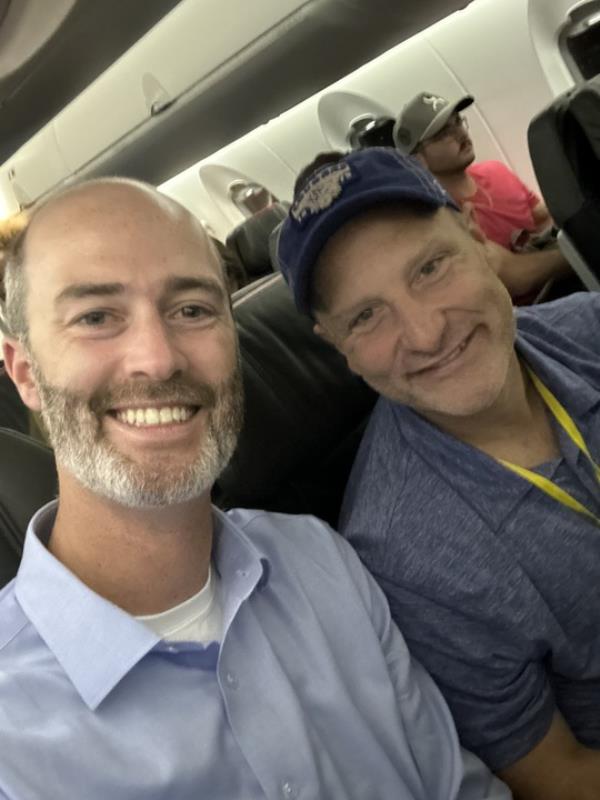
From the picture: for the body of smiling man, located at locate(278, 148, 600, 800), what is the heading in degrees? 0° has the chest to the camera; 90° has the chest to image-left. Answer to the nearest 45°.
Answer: approximately 0°

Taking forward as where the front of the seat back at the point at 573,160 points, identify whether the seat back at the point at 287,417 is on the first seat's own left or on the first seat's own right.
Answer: on the first seat's own right

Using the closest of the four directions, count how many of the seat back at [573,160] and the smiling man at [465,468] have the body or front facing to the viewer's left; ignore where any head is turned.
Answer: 0
